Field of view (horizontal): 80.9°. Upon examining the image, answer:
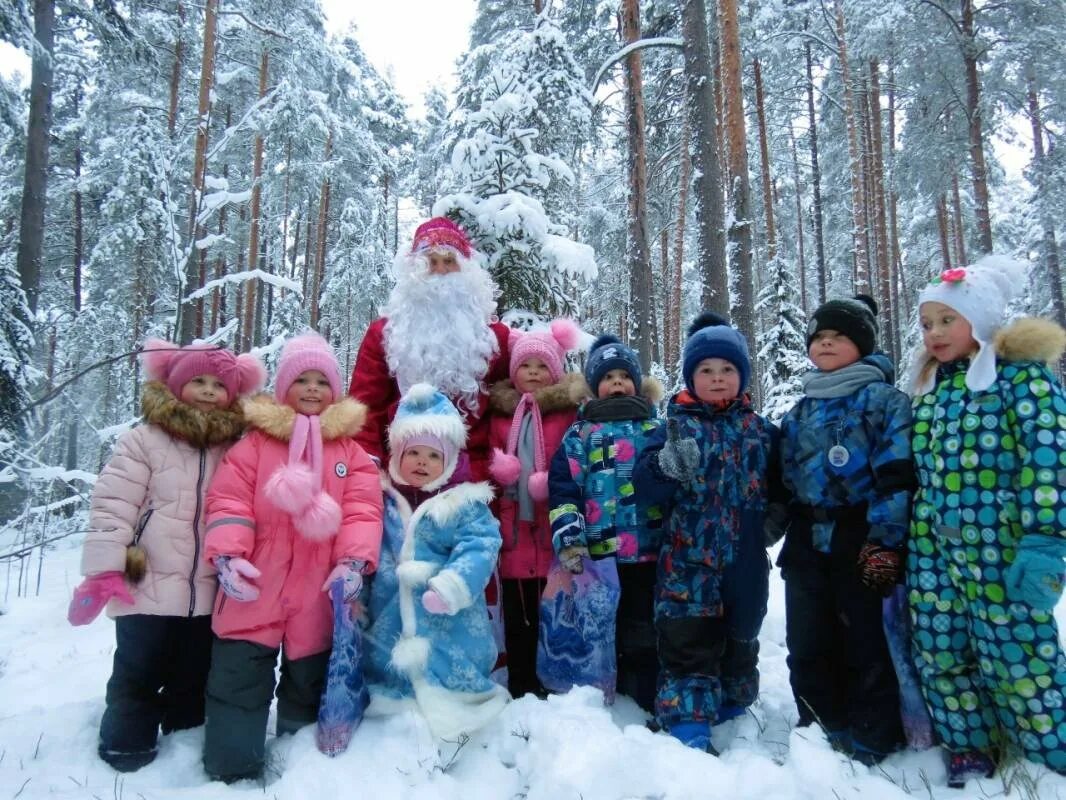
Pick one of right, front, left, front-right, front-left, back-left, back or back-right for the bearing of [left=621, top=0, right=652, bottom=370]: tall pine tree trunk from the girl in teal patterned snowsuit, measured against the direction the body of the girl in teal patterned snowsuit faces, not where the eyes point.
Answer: right

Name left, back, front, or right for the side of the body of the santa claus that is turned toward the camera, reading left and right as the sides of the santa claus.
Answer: front

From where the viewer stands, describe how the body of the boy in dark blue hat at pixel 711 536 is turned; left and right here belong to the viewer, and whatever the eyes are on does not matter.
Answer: facing the viewer

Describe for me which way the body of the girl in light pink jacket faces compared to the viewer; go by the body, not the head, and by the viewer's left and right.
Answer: facing the viewer and to the right of the viewer

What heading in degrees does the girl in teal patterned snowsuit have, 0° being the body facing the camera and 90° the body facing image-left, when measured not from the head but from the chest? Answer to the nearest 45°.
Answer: approximately 45°

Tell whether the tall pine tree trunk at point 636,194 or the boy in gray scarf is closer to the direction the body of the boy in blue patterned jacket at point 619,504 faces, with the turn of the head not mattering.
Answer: the boy in gray scarf

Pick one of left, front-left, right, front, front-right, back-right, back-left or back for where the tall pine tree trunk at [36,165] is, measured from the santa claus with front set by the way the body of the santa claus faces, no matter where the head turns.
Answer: back-right

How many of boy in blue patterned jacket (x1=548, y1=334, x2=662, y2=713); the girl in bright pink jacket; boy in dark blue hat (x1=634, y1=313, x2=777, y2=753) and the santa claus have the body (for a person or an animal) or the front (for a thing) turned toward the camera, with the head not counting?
4

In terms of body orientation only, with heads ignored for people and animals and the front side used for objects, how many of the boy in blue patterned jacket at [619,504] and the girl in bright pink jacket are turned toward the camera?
2

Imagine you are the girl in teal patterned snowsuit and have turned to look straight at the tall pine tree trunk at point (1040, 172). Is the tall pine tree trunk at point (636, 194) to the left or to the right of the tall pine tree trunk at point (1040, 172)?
left
